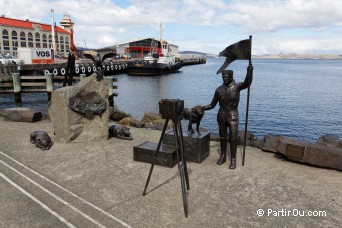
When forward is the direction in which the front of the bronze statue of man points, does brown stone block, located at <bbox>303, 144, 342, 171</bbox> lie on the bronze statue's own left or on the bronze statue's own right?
on the bronze statue's own left

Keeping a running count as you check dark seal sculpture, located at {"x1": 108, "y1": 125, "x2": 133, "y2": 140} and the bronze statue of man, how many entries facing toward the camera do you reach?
1

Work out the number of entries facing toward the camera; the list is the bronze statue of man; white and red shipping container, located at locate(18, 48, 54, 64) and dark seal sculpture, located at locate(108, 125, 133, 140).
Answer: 2

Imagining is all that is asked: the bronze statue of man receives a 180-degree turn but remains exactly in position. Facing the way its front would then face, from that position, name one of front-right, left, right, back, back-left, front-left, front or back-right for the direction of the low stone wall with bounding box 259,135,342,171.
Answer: right

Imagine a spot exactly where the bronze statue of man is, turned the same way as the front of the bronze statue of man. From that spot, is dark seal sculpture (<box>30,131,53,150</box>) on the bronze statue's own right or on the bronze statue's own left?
on the bronze statue's own right

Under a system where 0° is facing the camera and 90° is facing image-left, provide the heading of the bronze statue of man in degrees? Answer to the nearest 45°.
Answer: approximately 0°
